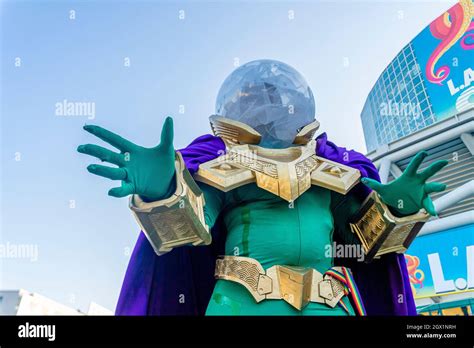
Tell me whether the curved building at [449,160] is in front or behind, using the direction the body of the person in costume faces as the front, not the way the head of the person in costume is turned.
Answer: behind

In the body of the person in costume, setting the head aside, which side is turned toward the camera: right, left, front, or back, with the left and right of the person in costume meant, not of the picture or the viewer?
front

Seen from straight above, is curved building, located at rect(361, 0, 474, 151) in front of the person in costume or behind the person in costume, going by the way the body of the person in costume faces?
behind
